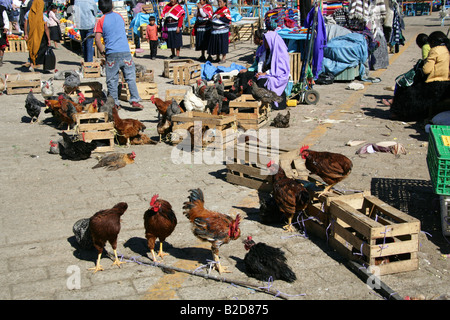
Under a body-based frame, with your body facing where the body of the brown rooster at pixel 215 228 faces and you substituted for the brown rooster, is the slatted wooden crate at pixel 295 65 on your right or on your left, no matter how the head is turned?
on your left

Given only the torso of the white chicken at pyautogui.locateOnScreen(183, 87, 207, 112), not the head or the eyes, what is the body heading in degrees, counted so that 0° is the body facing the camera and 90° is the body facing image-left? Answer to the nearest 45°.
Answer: approximately 90°

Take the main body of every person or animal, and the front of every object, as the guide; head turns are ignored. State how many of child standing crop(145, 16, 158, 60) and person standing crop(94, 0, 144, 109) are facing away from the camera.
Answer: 1

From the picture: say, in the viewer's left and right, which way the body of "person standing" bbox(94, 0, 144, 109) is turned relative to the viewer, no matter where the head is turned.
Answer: facing away from the viewer

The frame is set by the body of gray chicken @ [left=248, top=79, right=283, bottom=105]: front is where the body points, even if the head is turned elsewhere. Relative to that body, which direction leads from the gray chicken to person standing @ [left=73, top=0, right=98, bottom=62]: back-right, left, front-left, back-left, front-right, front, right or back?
front-right

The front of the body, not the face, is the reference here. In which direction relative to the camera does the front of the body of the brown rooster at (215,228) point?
to the viewer's right

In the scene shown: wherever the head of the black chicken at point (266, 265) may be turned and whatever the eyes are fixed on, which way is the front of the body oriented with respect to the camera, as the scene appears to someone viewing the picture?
to the viewer's left

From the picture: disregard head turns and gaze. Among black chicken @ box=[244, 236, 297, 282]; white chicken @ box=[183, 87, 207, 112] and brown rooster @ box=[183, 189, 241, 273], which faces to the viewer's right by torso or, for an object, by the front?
the brown rooster

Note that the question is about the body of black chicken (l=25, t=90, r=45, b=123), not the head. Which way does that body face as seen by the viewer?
to the viewer's left
